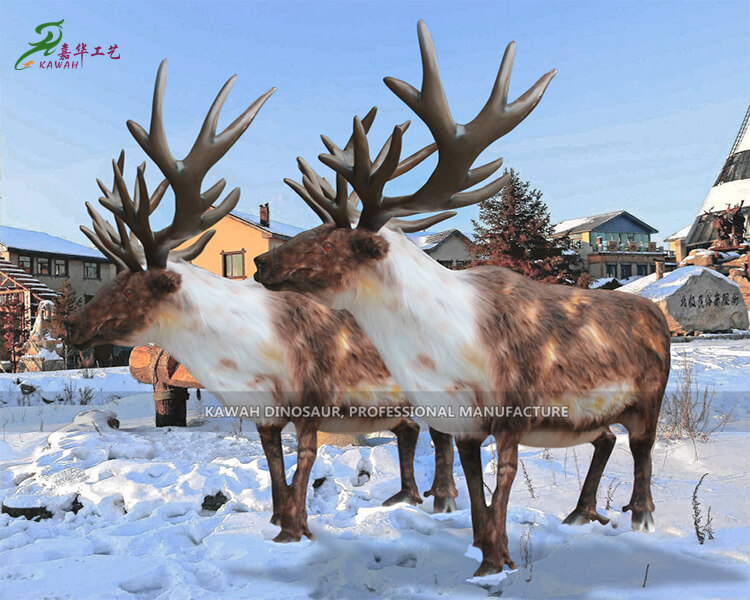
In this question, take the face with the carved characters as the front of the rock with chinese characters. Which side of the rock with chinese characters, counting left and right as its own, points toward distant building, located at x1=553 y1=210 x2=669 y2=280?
back

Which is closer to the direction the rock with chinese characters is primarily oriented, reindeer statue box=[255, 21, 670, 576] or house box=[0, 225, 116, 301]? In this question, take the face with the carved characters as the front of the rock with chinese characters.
the reindeer statue

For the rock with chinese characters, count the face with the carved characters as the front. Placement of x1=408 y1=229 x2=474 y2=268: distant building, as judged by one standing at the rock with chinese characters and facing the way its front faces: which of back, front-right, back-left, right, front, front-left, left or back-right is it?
back-right

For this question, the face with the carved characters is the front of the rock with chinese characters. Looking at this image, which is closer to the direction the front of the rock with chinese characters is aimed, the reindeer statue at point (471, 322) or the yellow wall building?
the reindeer statue

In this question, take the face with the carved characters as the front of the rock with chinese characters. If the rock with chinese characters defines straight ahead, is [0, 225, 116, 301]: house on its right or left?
on its right

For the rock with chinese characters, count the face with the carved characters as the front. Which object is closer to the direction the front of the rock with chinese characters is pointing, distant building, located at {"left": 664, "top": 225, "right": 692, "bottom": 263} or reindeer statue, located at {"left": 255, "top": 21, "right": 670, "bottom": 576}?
the reindeer statue

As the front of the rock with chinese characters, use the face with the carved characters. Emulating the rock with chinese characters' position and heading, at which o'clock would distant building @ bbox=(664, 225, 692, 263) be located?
The distant building is roughly at 6 o'clock from the rock with chinese characters.

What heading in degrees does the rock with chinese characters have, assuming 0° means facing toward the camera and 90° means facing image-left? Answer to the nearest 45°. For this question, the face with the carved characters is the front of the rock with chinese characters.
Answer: approximately 0°
